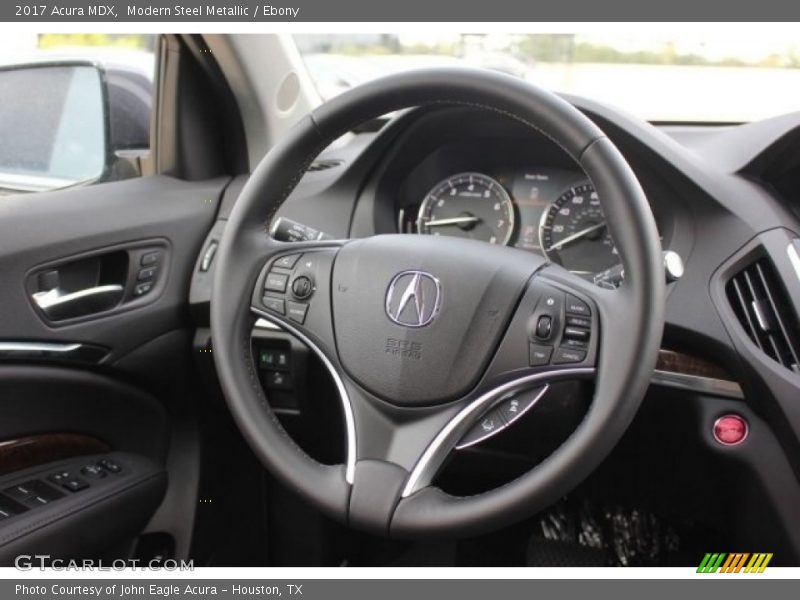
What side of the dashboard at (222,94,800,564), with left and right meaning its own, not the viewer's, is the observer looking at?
front

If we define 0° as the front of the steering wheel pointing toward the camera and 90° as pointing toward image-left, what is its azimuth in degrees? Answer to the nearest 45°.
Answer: approximately 0°
